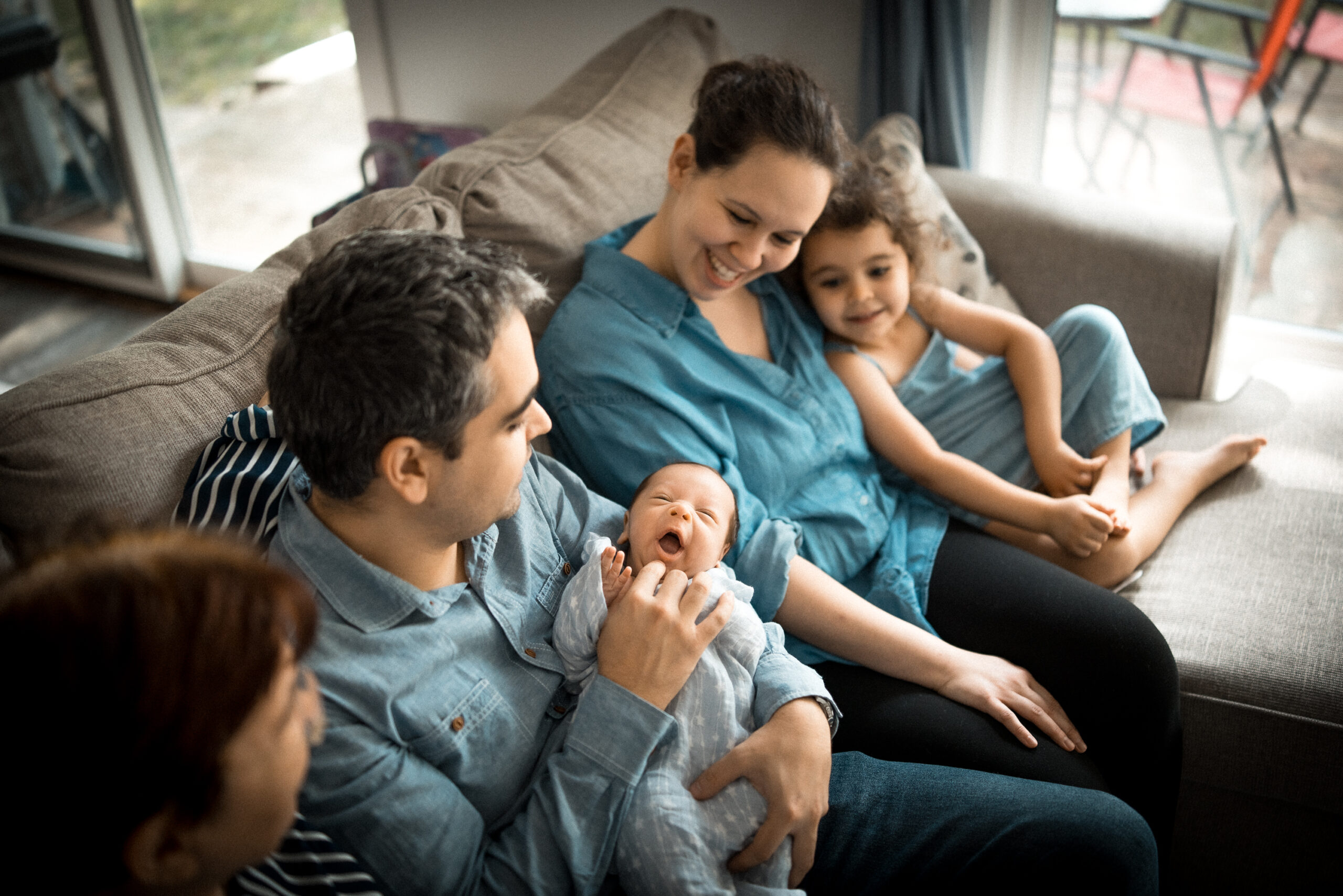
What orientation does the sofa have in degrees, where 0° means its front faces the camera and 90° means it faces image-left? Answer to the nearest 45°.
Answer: approximately 315°

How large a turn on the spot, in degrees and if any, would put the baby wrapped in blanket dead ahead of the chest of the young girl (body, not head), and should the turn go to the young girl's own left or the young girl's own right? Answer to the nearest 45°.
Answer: approximately 45° to the young girl's own right

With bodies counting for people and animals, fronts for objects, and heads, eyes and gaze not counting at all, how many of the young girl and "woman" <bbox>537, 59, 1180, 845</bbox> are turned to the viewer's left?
0

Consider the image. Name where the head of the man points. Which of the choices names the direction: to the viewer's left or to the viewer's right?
to the viewer's right

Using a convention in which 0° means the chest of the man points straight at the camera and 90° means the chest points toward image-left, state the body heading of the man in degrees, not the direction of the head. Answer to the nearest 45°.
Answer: approximately 315°

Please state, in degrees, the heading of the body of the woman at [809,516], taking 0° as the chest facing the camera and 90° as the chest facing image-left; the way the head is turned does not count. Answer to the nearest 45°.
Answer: approximately 315°
